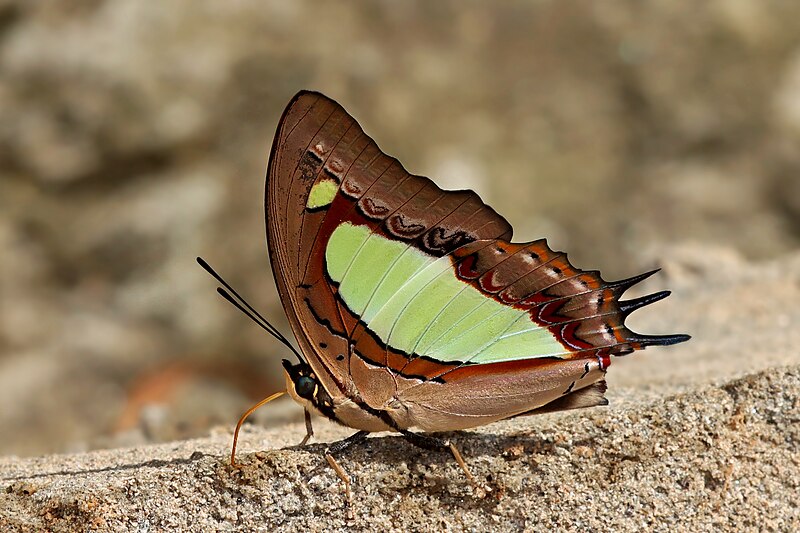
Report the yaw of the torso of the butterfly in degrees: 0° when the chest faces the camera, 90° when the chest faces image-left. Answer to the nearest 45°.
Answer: approximately 90°
